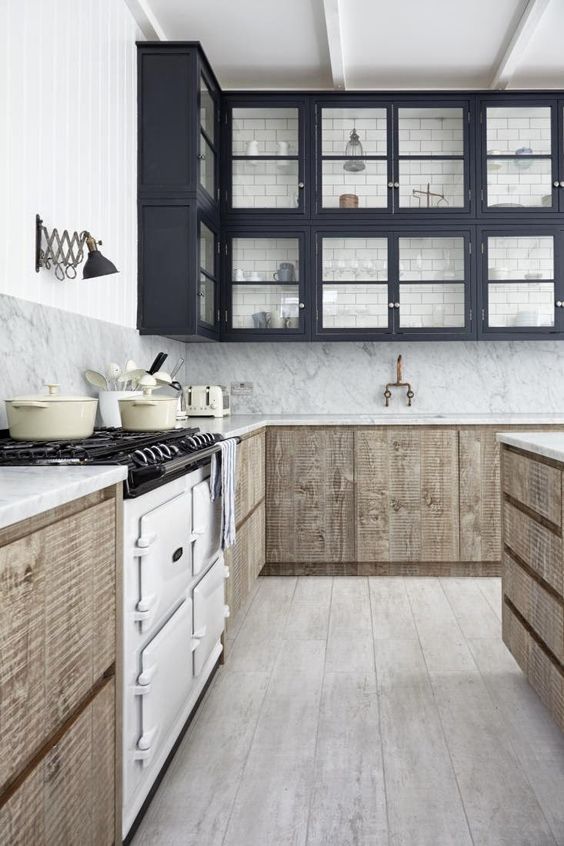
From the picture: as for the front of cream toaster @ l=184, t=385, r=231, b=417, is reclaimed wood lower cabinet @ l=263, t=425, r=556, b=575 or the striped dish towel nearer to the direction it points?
the striped dish towel

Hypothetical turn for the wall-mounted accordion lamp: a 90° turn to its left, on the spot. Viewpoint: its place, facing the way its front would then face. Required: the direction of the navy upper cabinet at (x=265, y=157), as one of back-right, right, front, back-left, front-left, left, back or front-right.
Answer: front-right

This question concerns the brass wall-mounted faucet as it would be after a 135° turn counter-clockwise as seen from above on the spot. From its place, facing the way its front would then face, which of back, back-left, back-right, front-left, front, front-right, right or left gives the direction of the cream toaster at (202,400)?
back

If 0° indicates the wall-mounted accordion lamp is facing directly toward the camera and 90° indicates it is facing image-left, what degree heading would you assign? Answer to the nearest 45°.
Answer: approximately 270°

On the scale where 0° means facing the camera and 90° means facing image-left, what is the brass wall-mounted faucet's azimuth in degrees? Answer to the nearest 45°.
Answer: approximately 0°

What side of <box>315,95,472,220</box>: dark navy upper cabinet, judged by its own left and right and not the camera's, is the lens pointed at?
front

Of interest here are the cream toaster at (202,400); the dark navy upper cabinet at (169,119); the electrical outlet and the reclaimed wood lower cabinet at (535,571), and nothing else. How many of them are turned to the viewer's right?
1

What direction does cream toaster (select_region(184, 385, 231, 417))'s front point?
toward the camera

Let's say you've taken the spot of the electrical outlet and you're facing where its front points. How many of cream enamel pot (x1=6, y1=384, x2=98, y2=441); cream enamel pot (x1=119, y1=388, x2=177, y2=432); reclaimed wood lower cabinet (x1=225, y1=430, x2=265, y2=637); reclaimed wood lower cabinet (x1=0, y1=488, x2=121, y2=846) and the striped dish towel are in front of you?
5

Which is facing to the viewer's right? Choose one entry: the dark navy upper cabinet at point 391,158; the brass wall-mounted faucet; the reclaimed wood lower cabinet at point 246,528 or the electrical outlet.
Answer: the reclaimed wood lower cabinet

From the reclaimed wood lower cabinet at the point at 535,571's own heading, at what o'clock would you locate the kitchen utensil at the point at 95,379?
The kitchen utensil is roughly at 12 o'clock from the reclaimed wood lower cabinet.

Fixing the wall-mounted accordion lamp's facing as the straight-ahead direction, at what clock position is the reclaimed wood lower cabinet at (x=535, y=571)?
The reclaimed wood lower cabinet is roughly at 1 o'clock from the wall-mounted accordion lamp.

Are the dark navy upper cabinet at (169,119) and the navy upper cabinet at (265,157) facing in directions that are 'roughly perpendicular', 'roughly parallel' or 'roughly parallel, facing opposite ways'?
roughly perpendicular

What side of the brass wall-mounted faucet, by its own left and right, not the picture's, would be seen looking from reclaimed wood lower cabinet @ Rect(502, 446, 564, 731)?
front

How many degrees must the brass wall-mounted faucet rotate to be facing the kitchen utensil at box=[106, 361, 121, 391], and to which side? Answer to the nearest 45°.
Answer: approximately 45° to its right

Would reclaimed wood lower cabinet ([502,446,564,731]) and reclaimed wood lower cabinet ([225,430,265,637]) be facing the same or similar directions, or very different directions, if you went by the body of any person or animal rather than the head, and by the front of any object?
very different directions
